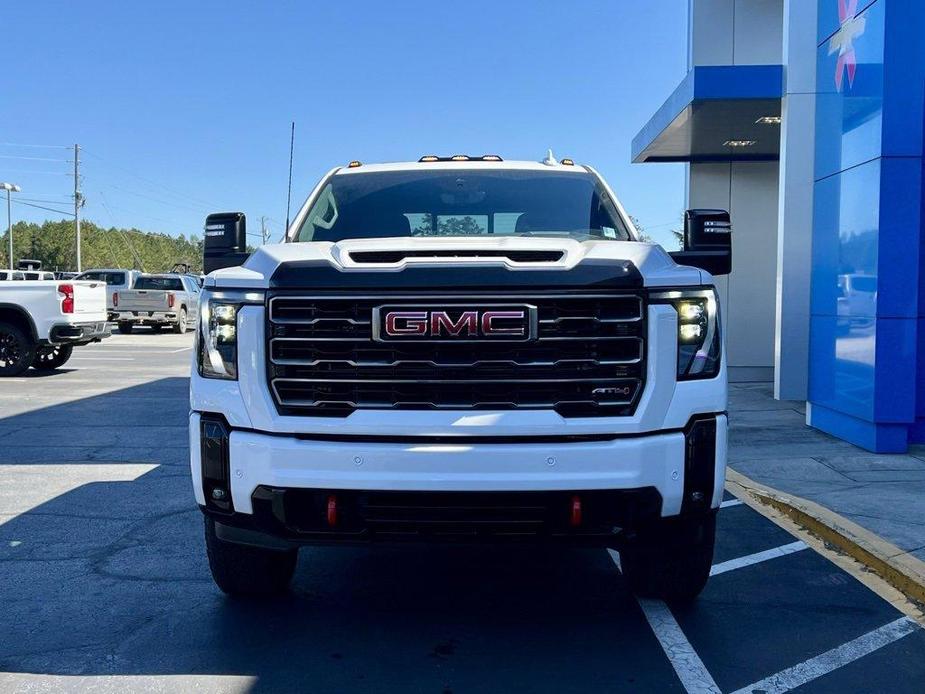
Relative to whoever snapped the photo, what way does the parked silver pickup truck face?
facing away from the viewer and to the right of the viewer

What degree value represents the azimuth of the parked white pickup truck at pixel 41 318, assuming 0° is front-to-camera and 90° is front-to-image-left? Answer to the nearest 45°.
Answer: approximately 135°

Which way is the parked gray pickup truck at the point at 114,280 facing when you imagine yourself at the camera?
facing away from the viewer and to the right of the viewer

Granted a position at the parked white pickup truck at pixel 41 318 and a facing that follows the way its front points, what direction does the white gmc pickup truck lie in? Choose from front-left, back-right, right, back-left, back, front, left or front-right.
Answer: back-left

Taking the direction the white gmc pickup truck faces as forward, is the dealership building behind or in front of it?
behind

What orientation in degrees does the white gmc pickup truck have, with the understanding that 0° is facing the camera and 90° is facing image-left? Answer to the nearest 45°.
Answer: approximately 0°

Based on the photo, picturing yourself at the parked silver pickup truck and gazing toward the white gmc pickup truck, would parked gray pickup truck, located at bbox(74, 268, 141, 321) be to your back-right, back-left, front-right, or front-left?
back-right

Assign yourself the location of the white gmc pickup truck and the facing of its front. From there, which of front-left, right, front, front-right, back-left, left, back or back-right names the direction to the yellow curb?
front-left

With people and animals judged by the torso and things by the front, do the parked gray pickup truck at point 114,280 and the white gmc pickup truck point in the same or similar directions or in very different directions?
very different directions
